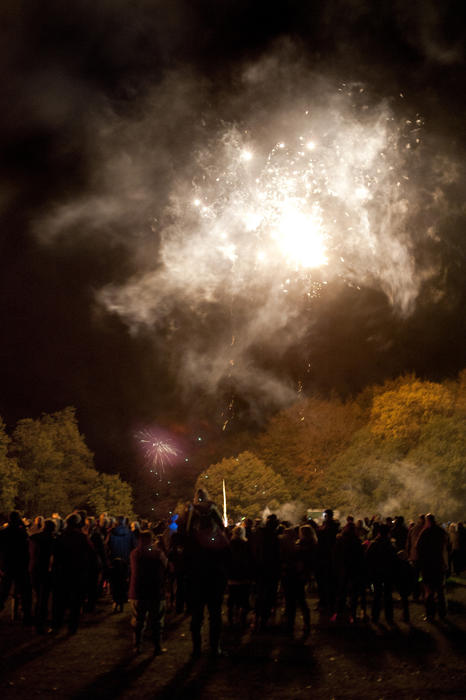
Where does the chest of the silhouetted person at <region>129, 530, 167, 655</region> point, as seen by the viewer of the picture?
away from the camera

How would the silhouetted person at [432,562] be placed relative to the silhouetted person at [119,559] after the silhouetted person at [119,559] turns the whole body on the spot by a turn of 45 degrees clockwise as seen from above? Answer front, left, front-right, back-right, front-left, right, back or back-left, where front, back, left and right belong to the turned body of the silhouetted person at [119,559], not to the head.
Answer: right

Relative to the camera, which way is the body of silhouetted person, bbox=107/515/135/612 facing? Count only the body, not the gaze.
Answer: away from the camera

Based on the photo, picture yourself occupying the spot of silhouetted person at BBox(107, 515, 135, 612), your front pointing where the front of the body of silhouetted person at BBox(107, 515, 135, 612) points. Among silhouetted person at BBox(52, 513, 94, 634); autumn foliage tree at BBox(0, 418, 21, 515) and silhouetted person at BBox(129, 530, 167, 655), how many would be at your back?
2

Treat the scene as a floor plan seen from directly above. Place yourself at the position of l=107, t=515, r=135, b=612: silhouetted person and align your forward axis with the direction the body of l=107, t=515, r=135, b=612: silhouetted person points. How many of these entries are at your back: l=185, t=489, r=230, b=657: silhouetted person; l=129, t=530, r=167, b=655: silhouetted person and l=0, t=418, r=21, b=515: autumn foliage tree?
2

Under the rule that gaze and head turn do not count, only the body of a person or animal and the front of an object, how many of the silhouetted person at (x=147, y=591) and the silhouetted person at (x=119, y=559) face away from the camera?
2

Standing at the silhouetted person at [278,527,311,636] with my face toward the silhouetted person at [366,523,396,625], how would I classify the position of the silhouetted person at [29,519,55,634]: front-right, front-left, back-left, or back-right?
back-left

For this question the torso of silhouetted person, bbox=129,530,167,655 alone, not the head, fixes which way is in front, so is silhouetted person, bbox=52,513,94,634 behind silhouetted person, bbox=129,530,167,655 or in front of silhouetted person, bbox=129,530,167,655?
in front

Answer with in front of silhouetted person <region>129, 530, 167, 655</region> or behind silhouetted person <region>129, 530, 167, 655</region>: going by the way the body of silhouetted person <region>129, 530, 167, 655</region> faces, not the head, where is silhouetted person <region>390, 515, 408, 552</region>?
in front
